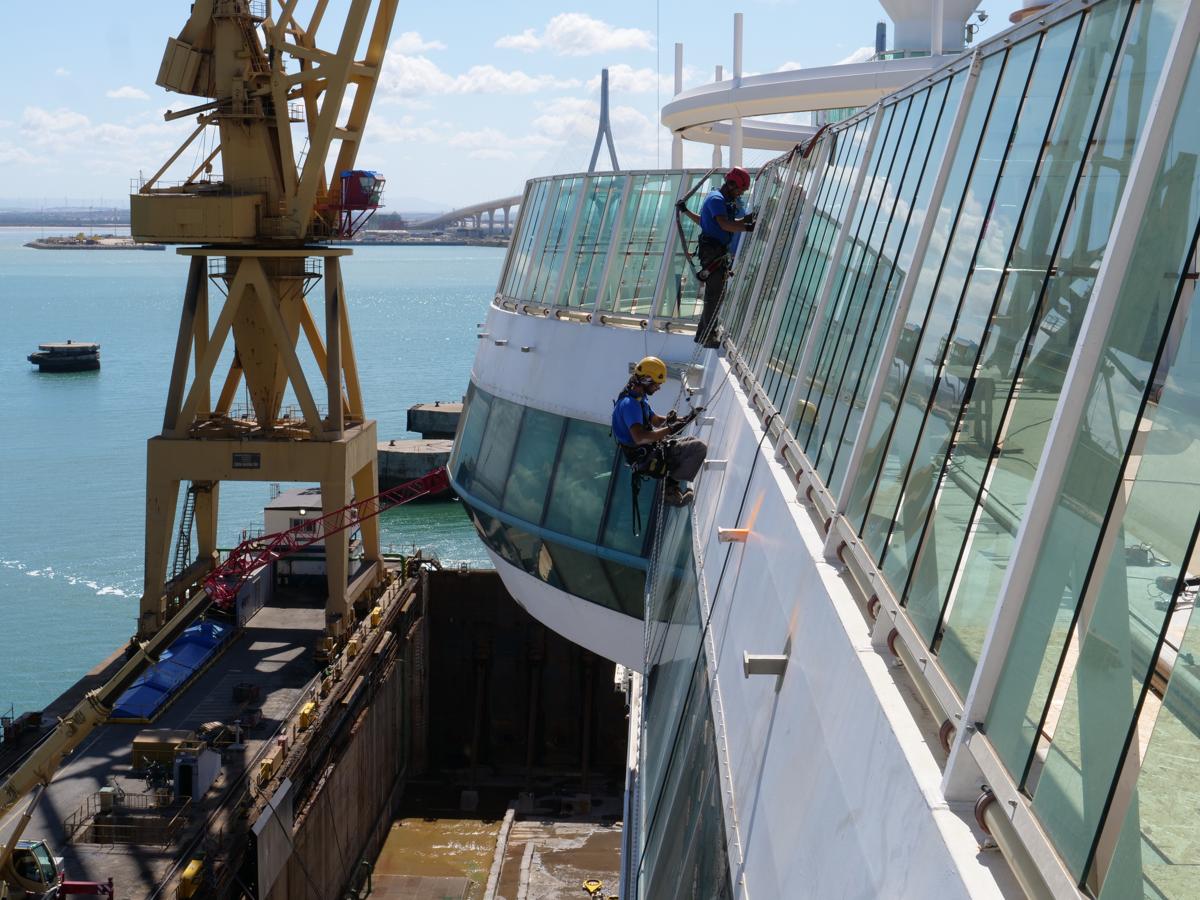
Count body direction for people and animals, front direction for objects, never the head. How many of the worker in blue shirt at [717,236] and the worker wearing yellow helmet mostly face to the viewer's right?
2

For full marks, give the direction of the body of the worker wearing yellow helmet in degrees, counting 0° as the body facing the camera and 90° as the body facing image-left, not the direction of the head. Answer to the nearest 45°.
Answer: approximately 270°

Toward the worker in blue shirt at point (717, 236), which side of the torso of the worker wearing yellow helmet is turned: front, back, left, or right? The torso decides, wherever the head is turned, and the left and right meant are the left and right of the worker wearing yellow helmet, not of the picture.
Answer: left

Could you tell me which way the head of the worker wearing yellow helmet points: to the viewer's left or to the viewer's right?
to the viewer's right

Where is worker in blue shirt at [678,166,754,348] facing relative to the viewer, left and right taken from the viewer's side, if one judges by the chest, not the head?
facing to the right of the viewer

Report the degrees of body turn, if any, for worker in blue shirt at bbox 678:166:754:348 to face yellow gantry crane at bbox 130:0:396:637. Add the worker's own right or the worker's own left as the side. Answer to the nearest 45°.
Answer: approximately 135° to the worker's own left
